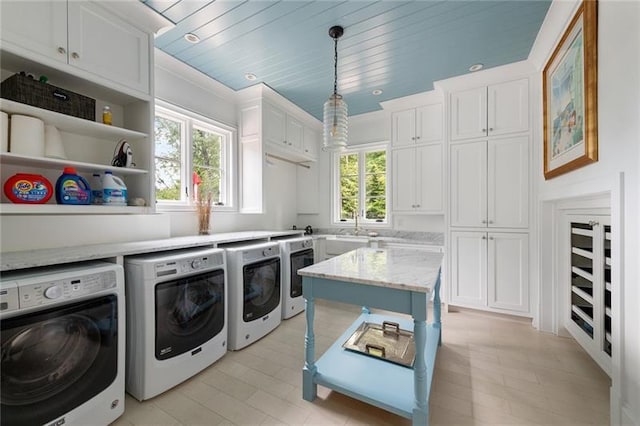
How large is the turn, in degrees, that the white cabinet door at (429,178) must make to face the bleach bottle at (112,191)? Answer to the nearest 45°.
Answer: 0° — it already faces it

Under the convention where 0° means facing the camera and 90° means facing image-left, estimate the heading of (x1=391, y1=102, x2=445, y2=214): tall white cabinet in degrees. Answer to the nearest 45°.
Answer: approximately 45°

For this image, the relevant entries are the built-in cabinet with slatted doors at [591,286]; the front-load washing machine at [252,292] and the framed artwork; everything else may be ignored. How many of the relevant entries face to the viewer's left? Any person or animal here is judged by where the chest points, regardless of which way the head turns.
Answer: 2

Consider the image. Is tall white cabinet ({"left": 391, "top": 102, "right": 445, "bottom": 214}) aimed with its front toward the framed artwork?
no

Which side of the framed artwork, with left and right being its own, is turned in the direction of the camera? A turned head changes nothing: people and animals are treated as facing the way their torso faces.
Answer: left

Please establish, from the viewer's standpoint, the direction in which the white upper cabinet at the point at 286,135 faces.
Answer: facing the viewer and to the right of the viewer

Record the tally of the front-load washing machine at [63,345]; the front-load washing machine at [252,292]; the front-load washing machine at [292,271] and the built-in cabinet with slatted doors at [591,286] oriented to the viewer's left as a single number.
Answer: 1

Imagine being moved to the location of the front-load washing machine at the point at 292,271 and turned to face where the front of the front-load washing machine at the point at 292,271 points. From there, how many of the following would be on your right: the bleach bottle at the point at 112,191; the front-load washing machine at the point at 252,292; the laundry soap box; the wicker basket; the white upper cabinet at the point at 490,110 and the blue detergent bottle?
5

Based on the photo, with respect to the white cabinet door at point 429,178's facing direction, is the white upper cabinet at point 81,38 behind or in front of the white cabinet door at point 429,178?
in front

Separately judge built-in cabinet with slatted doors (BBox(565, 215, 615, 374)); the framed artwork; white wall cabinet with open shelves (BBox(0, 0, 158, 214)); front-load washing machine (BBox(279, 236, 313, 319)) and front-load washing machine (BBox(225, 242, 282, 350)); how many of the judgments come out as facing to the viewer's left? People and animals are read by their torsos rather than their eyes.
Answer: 2

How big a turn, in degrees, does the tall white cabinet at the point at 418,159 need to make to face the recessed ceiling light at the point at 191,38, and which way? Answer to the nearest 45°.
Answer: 0° — it already faces it

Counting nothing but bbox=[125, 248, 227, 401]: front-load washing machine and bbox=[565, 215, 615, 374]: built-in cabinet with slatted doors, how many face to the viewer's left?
1

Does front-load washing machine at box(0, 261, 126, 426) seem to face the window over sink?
no

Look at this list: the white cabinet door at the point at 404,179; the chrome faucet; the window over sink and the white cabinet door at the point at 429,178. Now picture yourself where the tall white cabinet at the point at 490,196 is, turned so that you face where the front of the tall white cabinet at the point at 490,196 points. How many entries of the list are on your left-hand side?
0

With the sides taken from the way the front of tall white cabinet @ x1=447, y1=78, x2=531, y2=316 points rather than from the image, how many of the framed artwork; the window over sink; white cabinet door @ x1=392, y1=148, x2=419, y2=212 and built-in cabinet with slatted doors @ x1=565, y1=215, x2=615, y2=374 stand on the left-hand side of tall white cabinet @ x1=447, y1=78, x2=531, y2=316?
2

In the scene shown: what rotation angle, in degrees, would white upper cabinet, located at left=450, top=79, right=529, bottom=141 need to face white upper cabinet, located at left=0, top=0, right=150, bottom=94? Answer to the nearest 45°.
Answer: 0° — it already faces it

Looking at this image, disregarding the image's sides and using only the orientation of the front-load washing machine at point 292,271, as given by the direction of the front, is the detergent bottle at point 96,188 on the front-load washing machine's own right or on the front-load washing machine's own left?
on the front-load washing machine's own right

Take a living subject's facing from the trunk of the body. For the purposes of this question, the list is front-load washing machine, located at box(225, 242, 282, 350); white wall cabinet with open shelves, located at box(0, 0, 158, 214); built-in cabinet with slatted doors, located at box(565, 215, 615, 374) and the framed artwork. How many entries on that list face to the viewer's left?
2

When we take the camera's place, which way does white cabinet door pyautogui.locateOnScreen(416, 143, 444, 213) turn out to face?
facing the viewer and to the left of the viewer
